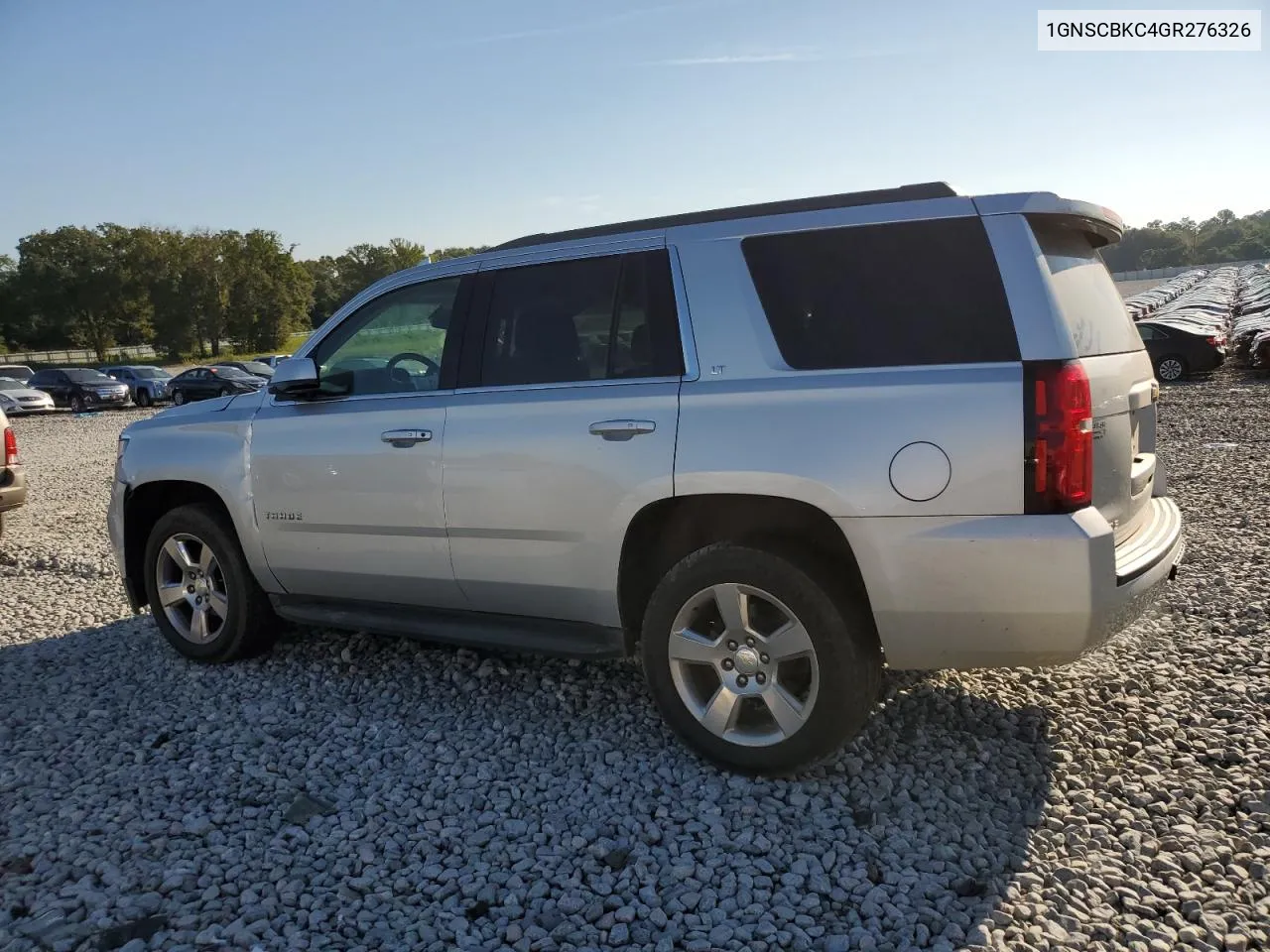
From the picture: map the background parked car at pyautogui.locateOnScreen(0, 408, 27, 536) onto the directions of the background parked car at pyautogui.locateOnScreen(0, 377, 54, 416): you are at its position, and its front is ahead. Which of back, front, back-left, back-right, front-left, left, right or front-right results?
front-right

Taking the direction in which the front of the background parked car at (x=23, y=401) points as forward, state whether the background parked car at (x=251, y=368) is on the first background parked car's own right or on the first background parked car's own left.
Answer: on the first background parked car's own left

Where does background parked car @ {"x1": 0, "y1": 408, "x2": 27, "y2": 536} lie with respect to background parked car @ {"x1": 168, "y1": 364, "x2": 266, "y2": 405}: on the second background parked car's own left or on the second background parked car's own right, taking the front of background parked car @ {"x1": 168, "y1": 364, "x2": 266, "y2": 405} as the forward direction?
on the second background parked car's own right

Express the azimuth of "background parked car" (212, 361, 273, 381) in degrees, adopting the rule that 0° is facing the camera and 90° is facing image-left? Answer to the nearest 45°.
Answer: approximately 315°

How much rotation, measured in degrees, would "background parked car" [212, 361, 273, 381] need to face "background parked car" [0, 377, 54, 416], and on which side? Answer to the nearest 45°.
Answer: approximately 90° to its right

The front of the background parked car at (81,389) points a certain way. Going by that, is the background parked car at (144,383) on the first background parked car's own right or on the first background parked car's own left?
on the first background parked car's own left

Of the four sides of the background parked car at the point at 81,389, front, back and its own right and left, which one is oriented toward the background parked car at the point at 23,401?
right

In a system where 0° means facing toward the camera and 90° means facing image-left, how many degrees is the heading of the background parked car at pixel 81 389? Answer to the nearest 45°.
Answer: approximately 315°
